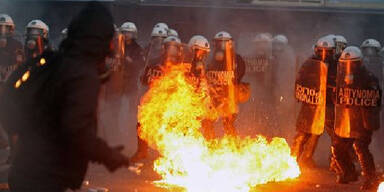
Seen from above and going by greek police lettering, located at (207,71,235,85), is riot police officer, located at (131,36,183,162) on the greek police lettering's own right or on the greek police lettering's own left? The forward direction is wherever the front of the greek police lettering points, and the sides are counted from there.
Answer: on the greek police lettering's own right

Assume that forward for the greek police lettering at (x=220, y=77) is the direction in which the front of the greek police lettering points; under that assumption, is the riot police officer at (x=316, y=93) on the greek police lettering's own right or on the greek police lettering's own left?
on the greek police lettering's own left

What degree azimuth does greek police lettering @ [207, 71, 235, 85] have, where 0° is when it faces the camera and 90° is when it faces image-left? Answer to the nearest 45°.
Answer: approximately 0°

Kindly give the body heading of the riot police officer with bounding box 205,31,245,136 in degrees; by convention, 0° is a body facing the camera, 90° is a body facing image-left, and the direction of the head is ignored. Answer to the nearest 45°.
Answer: approximately 0°

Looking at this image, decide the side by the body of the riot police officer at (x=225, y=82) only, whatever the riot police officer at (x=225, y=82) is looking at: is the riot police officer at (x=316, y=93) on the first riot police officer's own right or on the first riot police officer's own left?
on the first riot police officer's own left

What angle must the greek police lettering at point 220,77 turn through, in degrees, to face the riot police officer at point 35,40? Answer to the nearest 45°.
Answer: approximately 90° to its right
